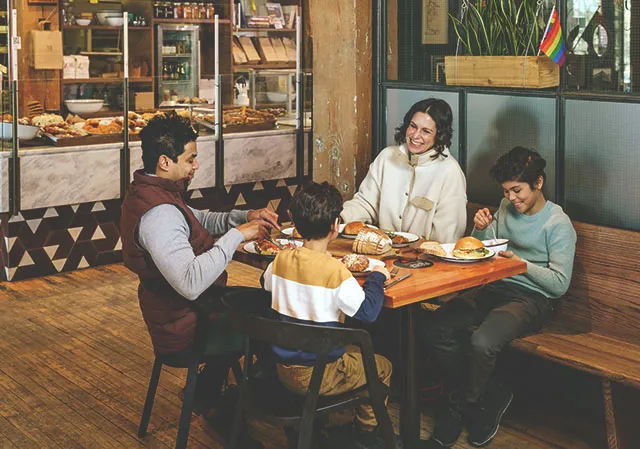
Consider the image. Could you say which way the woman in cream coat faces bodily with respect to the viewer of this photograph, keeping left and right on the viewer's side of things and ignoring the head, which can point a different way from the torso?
facing the viewer and to the left of the viewer

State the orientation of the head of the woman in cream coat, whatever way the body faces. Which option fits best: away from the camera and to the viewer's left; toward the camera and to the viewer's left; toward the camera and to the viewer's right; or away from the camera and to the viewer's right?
toward the camera and to the viewer's left

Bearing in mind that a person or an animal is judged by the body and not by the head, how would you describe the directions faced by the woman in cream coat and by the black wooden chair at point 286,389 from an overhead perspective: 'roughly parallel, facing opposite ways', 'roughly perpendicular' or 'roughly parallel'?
roughly parallel, facing opposite ways

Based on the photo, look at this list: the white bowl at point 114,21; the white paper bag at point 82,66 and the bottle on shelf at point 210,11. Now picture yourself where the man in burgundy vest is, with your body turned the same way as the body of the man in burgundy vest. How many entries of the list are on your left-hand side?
3

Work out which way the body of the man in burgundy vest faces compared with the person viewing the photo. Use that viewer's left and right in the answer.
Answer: facing to the right of the viewer

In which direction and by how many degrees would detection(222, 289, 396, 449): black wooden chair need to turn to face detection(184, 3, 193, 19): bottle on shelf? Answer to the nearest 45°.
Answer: approximately 45° to its left

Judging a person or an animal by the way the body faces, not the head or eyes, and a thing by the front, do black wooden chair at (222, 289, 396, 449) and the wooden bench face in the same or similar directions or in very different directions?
very different directions

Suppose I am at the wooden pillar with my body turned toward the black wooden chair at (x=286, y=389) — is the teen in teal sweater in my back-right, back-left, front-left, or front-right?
front-left

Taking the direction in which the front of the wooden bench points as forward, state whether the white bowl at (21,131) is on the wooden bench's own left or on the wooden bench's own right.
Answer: on the wooden bench's own right

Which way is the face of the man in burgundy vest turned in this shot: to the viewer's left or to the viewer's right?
to the viewer's right

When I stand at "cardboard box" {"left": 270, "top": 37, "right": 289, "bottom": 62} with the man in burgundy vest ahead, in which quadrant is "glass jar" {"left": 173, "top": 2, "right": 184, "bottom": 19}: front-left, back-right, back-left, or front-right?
front-right

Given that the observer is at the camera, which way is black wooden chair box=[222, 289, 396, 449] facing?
facing away from the viewer and to the right of the viewer

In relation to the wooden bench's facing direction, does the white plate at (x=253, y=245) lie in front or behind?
in front
